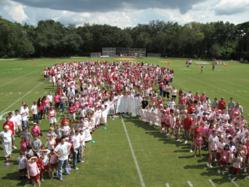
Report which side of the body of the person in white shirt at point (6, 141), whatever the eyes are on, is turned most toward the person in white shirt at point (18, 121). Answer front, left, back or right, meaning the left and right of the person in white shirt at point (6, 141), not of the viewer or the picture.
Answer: back

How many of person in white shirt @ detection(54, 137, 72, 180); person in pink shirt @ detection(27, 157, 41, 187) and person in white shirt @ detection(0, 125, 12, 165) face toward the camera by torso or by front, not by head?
3

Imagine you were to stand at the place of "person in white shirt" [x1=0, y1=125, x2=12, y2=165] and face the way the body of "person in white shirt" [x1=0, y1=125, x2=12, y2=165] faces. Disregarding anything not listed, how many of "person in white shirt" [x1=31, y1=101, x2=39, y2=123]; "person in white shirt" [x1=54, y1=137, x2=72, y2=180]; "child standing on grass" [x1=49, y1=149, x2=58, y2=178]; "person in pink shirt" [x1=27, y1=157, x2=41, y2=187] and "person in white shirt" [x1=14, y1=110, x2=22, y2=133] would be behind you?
2

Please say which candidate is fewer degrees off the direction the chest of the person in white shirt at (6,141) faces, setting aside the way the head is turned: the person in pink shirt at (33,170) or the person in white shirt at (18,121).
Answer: the person in pink shirt

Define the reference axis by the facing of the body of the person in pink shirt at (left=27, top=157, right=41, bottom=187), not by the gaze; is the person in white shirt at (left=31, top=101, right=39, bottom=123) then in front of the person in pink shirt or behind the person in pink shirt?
behind

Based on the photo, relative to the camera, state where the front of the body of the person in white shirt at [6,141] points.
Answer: toward the camera

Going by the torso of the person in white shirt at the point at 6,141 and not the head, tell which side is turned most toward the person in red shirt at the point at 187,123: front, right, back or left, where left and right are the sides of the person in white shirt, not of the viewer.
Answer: left

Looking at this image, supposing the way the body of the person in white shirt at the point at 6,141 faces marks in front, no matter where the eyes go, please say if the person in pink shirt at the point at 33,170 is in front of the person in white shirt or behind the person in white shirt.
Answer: in front

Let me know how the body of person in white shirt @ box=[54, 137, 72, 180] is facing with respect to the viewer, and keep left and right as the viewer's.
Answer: facing the viewer

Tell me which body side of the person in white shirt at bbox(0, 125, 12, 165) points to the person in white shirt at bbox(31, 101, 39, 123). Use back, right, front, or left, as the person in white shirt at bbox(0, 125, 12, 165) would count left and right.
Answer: back

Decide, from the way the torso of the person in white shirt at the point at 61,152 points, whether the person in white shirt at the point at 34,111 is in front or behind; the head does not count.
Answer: behind

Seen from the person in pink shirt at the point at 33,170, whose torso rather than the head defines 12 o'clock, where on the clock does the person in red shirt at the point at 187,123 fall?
The person in red shirt is roughly at 8 o'clock from the person in pink shirt.

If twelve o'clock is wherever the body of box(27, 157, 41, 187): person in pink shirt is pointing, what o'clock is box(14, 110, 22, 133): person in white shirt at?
The person in white shirt is roughly at 6 o'clock from the person in pink shirt.

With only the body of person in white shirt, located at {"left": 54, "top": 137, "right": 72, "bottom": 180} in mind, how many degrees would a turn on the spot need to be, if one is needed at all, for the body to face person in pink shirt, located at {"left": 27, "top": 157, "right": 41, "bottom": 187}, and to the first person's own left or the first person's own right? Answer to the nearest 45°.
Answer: approximately 45° to the first person's own right
